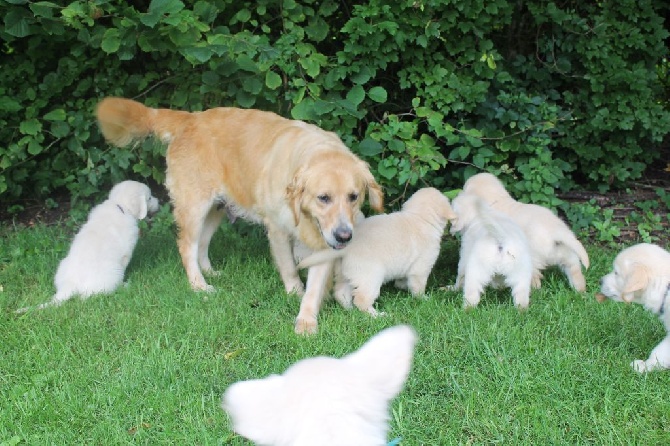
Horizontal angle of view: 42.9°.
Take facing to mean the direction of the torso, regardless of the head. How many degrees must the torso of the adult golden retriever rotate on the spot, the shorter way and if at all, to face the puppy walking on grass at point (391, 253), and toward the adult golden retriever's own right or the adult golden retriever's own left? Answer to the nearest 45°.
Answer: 0° — it already faces it

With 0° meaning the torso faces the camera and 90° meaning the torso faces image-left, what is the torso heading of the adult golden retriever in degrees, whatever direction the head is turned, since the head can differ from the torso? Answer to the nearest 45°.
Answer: approximately 315°

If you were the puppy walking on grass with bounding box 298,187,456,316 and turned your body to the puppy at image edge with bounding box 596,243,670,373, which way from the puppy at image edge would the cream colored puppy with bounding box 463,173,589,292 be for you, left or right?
left

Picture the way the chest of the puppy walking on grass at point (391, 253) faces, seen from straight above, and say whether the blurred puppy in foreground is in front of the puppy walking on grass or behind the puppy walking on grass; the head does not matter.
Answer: behind

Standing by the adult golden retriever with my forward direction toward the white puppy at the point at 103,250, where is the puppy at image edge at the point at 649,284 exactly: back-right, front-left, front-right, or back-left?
back-left

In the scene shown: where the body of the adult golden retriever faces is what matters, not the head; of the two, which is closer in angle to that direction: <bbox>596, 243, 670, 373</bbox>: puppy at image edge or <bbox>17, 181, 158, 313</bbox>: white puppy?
the puppy at image edge

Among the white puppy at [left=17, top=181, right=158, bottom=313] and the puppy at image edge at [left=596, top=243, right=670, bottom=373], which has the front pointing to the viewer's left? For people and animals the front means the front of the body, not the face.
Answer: the puppy at image edge

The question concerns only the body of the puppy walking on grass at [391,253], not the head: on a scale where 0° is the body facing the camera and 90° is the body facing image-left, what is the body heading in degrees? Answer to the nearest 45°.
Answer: approximately 225°

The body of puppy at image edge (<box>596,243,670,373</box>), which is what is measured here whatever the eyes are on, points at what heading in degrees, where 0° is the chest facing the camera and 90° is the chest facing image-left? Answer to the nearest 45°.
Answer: approximately 90°

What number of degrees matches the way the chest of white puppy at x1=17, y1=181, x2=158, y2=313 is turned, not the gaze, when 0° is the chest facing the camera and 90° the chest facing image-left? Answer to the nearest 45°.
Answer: approximately 225°

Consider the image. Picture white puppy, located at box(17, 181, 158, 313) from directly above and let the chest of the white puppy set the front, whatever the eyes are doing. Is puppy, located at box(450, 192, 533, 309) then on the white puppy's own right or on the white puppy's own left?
on the white puppy's own right

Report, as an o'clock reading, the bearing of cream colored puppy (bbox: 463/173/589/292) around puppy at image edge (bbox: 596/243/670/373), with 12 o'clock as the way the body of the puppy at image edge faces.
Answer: The cream colored puppy is roughly at 2 o'clock from the puppy at image edge.

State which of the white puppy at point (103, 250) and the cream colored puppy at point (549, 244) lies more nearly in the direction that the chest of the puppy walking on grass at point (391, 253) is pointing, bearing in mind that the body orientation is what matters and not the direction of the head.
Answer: the cream colored puppy

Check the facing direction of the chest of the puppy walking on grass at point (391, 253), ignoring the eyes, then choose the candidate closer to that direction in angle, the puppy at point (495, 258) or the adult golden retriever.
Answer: the puppy
